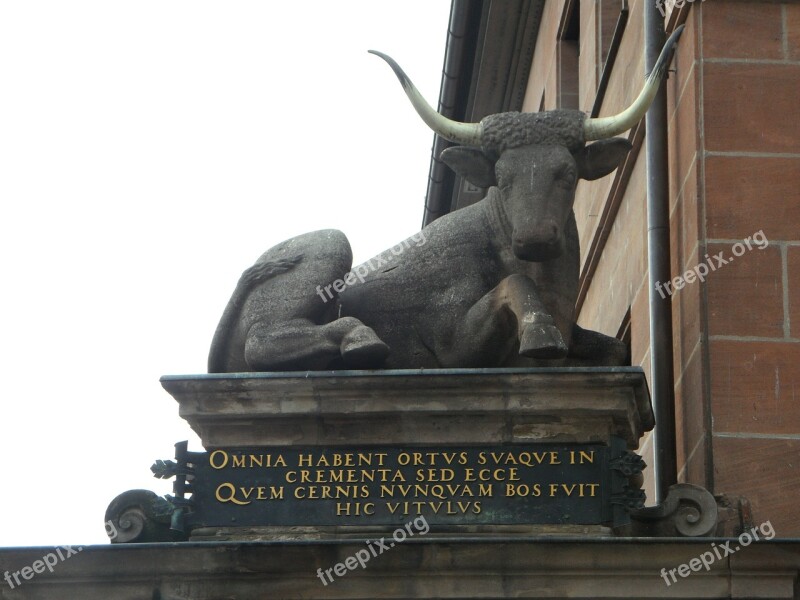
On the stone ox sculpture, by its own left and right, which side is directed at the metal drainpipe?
front

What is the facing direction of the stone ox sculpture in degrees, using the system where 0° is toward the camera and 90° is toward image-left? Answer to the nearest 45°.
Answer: approximately 315°
